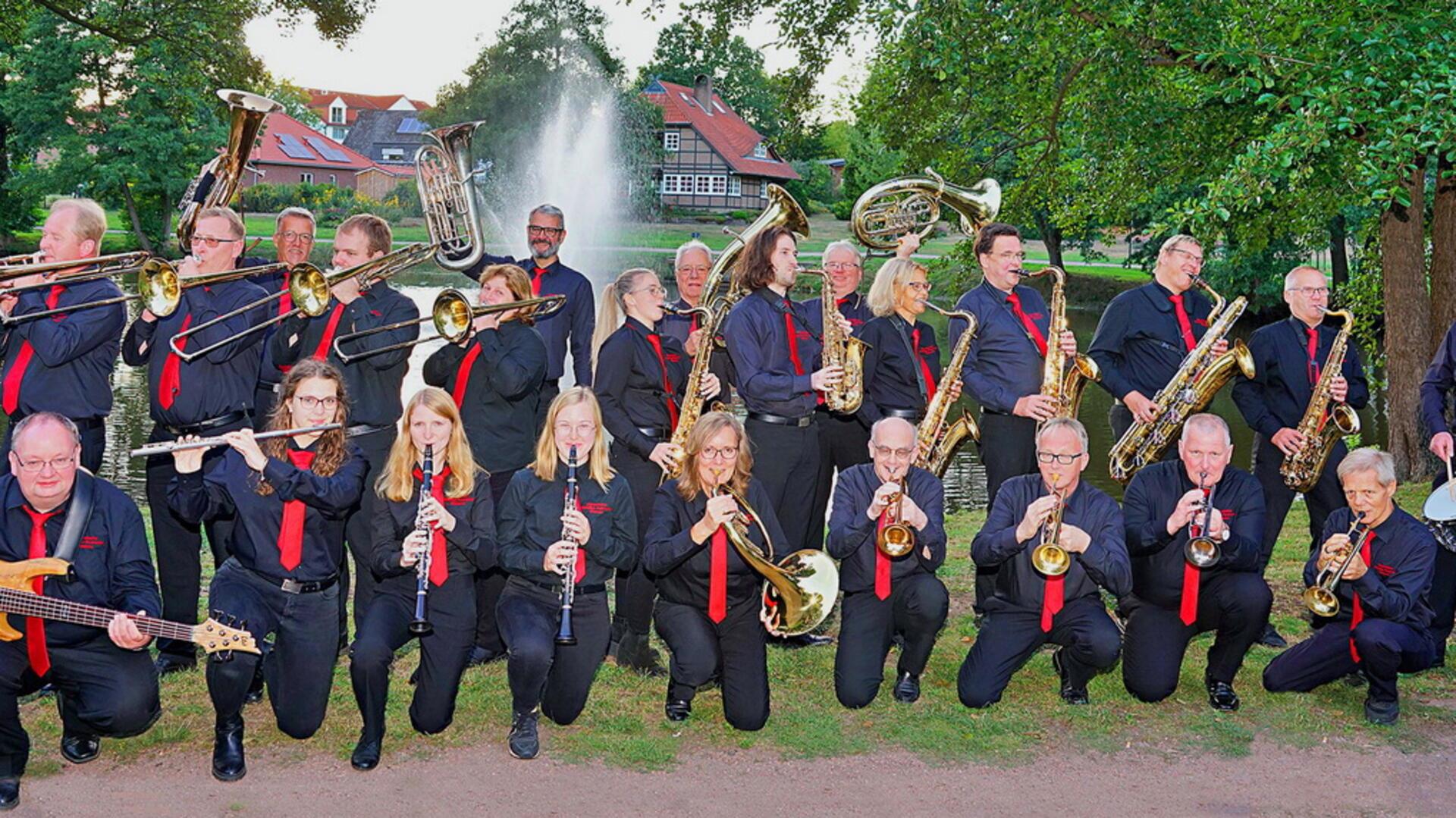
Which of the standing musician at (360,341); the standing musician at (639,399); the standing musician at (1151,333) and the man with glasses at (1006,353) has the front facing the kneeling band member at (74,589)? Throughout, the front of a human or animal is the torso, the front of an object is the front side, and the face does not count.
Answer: the standing musician at (360,341)

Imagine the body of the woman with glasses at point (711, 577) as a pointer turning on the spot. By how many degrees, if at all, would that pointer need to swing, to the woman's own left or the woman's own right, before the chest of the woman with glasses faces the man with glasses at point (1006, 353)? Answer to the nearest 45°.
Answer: approximately 135° to the woman's own left

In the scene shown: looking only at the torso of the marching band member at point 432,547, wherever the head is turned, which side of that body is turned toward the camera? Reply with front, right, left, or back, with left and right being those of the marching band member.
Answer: front

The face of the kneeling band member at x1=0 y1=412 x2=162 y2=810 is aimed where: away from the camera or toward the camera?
toward the camera

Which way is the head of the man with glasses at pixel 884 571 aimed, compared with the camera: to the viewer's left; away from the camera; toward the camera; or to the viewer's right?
toward the camera

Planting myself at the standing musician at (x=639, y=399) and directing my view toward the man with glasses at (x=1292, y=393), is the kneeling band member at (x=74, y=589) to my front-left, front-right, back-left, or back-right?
back-right

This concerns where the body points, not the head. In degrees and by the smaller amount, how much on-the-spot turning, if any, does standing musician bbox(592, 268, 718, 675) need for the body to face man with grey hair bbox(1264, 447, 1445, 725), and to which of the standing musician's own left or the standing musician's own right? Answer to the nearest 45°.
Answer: approximately 45° to the standing musician's own left

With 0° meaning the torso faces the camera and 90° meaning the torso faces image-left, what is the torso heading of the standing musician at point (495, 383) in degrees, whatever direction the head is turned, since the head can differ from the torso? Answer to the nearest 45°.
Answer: approximately 45°

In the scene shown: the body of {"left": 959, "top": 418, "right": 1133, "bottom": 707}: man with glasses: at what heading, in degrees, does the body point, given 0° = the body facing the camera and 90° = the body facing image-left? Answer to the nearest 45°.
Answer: approximately 0°

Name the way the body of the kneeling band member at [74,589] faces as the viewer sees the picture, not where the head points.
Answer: toward the camera

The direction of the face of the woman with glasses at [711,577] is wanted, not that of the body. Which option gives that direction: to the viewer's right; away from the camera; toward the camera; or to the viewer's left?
toward the camera

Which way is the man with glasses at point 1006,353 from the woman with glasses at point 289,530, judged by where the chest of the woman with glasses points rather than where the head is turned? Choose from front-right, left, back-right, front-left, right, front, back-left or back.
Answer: left

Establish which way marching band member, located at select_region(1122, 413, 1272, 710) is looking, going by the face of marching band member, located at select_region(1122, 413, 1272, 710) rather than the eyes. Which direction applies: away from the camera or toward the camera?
toward the camera

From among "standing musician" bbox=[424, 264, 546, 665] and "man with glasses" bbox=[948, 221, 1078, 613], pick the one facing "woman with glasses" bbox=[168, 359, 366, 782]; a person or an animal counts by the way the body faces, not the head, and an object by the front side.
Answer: the standing musician

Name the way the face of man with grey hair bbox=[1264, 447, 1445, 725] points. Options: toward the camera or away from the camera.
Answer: toward the camera

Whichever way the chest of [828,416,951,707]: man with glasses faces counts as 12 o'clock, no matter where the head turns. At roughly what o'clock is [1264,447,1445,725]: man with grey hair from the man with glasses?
The man with grey hair is roughly at 9 o'clock from the man with glasses.

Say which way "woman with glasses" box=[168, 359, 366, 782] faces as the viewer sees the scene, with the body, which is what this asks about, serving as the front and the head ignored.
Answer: toward the camera
